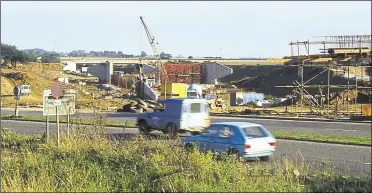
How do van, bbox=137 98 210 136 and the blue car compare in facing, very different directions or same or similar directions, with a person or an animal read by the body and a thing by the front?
same or similar directions

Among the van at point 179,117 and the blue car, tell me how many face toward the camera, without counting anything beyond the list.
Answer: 0

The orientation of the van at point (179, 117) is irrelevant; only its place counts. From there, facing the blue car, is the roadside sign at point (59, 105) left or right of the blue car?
right

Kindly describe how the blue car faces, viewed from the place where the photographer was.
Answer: facing away from the viewer and to the left of the viewer

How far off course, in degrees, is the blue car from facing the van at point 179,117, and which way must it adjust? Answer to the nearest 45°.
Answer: approximately 45° to its right

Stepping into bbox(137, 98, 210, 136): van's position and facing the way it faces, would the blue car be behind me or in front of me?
behind

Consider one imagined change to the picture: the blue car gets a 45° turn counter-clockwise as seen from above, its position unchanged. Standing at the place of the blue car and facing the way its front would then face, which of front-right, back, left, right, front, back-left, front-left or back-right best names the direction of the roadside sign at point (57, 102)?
front

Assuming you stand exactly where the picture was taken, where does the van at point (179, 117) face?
facing away from the viewer and to the left of the viewer

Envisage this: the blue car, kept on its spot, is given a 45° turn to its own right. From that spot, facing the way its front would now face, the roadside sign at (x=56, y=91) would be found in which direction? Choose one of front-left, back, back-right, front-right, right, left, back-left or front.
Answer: left

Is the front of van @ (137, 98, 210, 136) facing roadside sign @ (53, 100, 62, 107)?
no

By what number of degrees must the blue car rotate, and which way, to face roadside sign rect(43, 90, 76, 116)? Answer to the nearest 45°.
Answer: approximately 45° to its left
